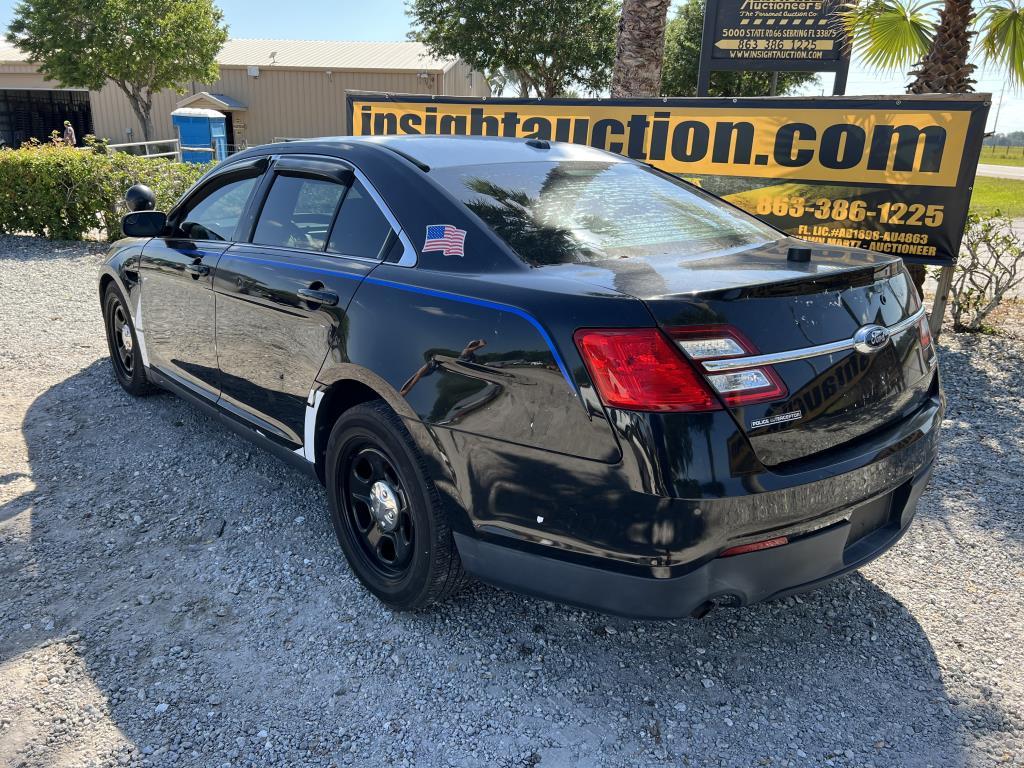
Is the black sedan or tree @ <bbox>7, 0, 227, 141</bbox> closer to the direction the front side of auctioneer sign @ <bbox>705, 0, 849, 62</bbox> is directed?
the black sedan

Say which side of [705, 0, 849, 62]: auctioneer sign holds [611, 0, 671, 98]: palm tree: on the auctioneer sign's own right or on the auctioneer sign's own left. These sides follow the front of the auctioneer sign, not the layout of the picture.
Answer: on the auctioneer sign's own right

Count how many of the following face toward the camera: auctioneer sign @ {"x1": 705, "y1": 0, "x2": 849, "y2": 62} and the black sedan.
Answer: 1

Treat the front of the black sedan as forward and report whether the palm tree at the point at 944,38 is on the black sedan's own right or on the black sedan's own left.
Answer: on the black sedan's own right

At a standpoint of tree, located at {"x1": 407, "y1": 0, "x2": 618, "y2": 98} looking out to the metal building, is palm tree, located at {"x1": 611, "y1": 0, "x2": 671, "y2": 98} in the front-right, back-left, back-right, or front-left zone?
back-left

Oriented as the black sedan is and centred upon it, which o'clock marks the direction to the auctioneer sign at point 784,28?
The auctioneer sign is roughly at 2 o'clock from the black sedan.

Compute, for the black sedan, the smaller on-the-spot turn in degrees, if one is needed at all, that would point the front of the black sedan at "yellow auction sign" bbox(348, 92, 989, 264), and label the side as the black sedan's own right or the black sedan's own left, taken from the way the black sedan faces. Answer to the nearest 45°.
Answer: approximately 90° to the black sedan's own right

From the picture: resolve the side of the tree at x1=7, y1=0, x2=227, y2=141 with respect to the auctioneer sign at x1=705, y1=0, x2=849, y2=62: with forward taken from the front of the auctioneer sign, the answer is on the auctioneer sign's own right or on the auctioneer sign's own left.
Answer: on the auctioneer sign's own right

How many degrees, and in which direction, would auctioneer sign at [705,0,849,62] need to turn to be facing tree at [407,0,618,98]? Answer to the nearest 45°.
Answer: approximately 135° to its right

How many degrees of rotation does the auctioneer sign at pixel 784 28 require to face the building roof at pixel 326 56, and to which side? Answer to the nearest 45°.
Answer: approximately 135° to its right

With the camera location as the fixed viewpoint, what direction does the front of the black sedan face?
facing away from the viewer and to the left of the viewer
